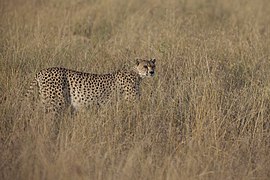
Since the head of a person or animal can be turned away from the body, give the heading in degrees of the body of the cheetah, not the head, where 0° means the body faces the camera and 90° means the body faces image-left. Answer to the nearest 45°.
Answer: approximately 270°
